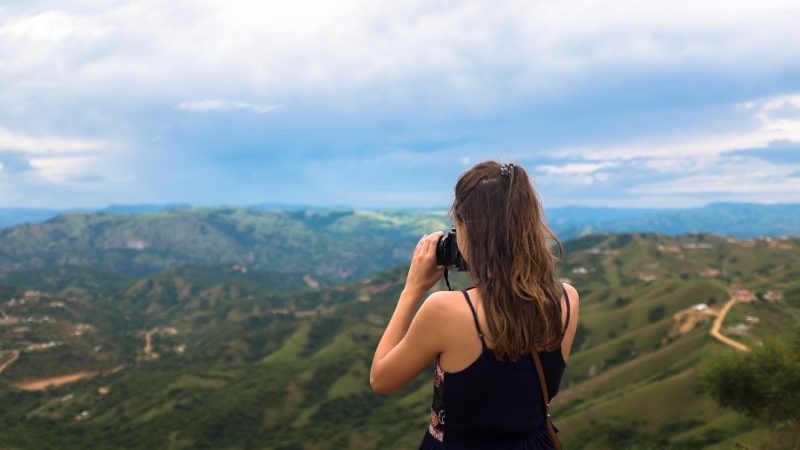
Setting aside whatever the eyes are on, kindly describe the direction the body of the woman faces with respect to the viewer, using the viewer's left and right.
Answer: facing away from the viewer and to the left of the viewer

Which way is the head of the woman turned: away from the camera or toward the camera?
away from the camera
